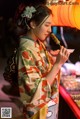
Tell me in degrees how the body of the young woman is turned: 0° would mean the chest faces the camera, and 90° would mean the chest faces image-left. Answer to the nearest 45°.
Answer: approximately 270°
